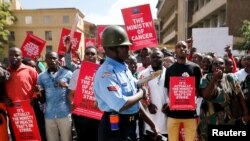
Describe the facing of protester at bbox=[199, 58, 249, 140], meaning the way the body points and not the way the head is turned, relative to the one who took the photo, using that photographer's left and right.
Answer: facing the viewer

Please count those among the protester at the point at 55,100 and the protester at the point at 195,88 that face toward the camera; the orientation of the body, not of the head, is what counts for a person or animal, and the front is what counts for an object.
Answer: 2

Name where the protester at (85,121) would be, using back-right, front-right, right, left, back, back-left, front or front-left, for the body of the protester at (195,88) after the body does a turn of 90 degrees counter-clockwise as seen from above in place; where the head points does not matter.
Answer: back

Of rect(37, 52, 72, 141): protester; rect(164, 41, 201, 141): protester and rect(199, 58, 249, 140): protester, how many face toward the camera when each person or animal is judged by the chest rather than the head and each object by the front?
3

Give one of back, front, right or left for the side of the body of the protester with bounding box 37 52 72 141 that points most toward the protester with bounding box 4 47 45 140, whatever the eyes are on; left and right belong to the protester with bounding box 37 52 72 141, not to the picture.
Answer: right

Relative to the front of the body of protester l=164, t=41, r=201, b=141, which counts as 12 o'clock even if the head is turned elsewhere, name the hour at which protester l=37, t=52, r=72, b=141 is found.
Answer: protester l=37, t=52, r=72, b=141 is roughly at 3 o'clock from protester l=164, t=41, r=201, b=141.

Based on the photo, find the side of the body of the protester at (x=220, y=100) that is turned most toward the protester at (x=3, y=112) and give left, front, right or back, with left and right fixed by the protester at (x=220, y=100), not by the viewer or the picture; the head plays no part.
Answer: right

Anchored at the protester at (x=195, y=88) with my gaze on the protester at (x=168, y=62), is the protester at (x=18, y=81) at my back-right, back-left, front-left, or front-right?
front-left

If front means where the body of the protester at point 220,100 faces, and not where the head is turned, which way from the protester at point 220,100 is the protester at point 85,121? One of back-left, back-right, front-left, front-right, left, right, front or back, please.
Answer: right

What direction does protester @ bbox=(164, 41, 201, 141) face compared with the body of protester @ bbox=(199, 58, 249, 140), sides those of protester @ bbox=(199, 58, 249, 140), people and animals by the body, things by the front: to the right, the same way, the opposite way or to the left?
the same way

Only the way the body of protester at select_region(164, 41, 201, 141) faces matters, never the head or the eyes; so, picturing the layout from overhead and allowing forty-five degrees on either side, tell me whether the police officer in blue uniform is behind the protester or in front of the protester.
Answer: in front
